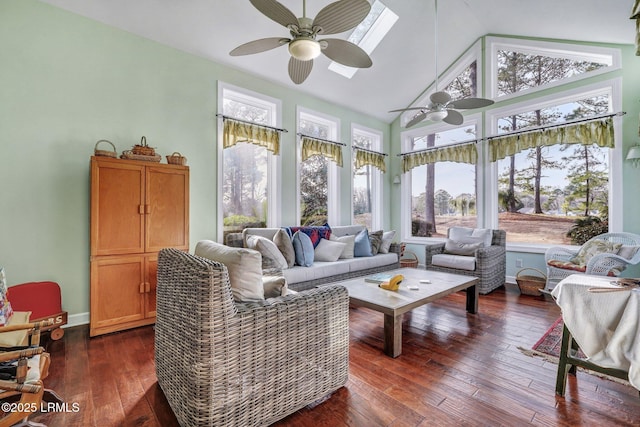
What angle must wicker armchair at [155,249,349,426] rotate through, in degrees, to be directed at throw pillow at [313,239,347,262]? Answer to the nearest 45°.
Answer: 0° — it already faces it

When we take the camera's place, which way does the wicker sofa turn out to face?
facing the viewer and to the right of the viewer

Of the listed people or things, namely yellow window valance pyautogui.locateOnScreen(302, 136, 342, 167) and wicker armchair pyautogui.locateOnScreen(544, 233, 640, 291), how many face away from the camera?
0

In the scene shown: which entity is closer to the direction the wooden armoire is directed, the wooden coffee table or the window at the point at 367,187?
the wooden coffee table

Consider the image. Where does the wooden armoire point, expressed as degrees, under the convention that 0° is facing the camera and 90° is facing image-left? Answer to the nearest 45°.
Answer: approximately 315°

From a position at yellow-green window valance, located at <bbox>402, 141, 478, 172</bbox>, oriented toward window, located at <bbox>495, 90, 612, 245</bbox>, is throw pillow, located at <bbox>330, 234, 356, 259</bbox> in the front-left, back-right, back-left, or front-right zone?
back-right

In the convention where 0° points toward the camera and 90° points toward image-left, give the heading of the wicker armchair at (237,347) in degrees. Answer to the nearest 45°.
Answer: approximately 225°

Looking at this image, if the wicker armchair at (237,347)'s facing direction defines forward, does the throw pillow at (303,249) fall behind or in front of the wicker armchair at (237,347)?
in front

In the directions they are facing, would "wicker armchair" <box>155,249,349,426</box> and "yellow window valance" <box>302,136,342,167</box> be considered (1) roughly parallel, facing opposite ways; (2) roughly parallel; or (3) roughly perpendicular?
roughly perpendicular

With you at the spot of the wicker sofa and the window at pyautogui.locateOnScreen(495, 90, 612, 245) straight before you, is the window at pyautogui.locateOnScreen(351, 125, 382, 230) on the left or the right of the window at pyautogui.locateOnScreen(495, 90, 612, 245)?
left

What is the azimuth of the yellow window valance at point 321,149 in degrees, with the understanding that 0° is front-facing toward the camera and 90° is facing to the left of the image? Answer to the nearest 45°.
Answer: approximately 315°

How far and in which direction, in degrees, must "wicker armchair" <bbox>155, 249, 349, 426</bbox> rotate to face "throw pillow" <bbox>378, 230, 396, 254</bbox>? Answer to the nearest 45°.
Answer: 0° — it already faces it

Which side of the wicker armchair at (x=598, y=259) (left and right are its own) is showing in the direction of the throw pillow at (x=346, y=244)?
front

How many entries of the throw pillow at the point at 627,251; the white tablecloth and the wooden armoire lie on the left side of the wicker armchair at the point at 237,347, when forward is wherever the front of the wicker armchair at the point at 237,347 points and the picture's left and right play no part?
1
